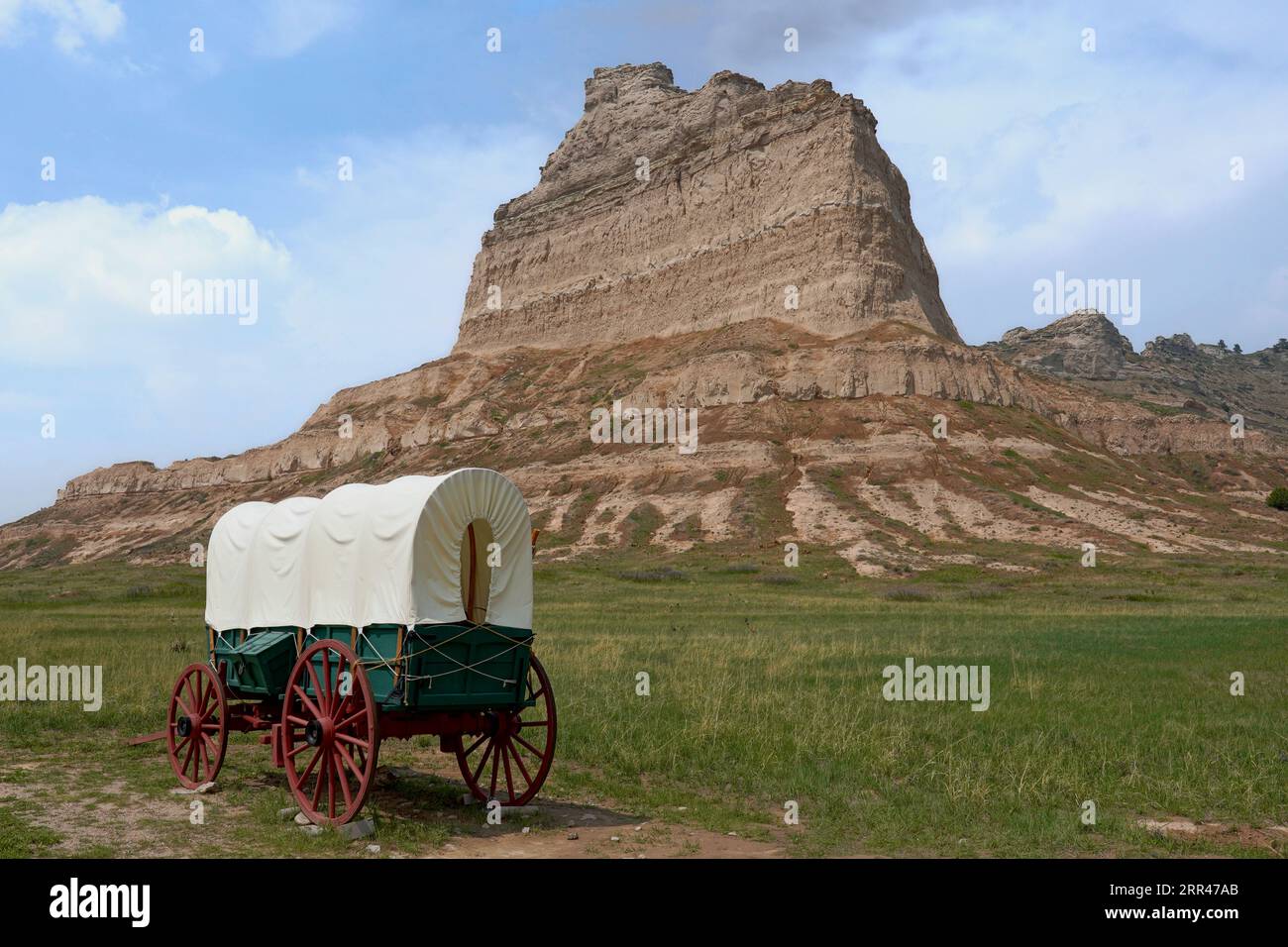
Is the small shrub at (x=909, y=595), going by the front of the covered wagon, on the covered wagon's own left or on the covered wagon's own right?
on the covered wagon's own right

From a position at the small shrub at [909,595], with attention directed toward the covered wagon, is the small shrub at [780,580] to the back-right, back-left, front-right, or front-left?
back-right

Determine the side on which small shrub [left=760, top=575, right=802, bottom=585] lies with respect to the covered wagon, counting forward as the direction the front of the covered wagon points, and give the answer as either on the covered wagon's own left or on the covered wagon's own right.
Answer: on the covered wagon's own right

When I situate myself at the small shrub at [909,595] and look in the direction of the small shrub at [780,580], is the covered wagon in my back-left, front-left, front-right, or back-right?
back-left

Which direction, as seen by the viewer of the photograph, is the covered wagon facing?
facing away from the viewer and to the left of the viewer
